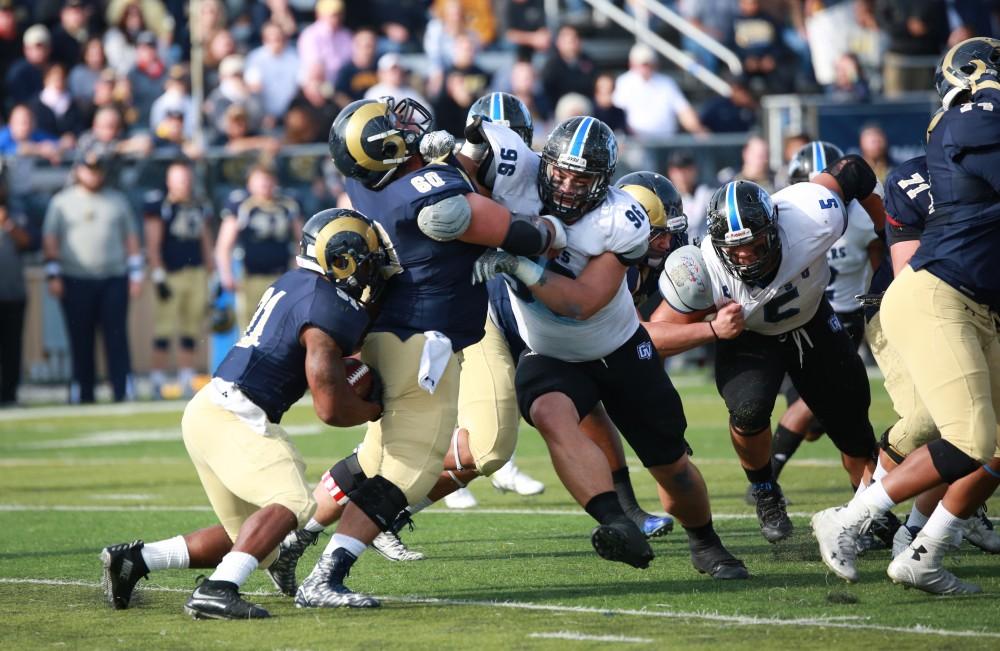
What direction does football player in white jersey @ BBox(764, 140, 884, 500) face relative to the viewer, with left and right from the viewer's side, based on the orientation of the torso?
facing the viewer and to the left of the viewer

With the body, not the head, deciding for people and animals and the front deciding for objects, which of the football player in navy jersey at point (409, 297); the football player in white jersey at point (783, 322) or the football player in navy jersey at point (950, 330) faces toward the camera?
the football player in white jersey

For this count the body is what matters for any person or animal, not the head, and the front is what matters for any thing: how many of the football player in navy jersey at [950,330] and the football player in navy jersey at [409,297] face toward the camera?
0

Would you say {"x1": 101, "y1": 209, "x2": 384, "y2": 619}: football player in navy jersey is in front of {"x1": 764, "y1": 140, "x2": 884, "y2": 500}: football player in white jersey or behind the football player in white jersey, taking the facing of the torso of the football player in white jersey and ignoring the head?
in front

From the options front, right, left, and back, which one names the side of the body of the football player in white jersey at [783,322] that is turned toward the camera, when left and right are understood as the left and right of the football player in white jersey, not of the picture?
front

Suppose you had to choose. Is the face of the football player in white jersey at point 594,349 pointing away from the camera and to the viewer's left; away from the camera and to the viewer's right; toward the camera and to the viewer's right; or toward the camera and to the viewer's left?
toward the camera and to the viewer's left

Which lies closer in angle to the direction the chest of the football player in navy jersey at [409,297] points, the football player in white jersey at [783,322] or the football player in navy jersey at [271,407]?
the football player in white jersey

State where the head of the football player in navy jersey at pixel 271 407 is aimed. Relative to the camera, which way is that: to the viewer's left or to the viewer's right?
to the viewer's right
